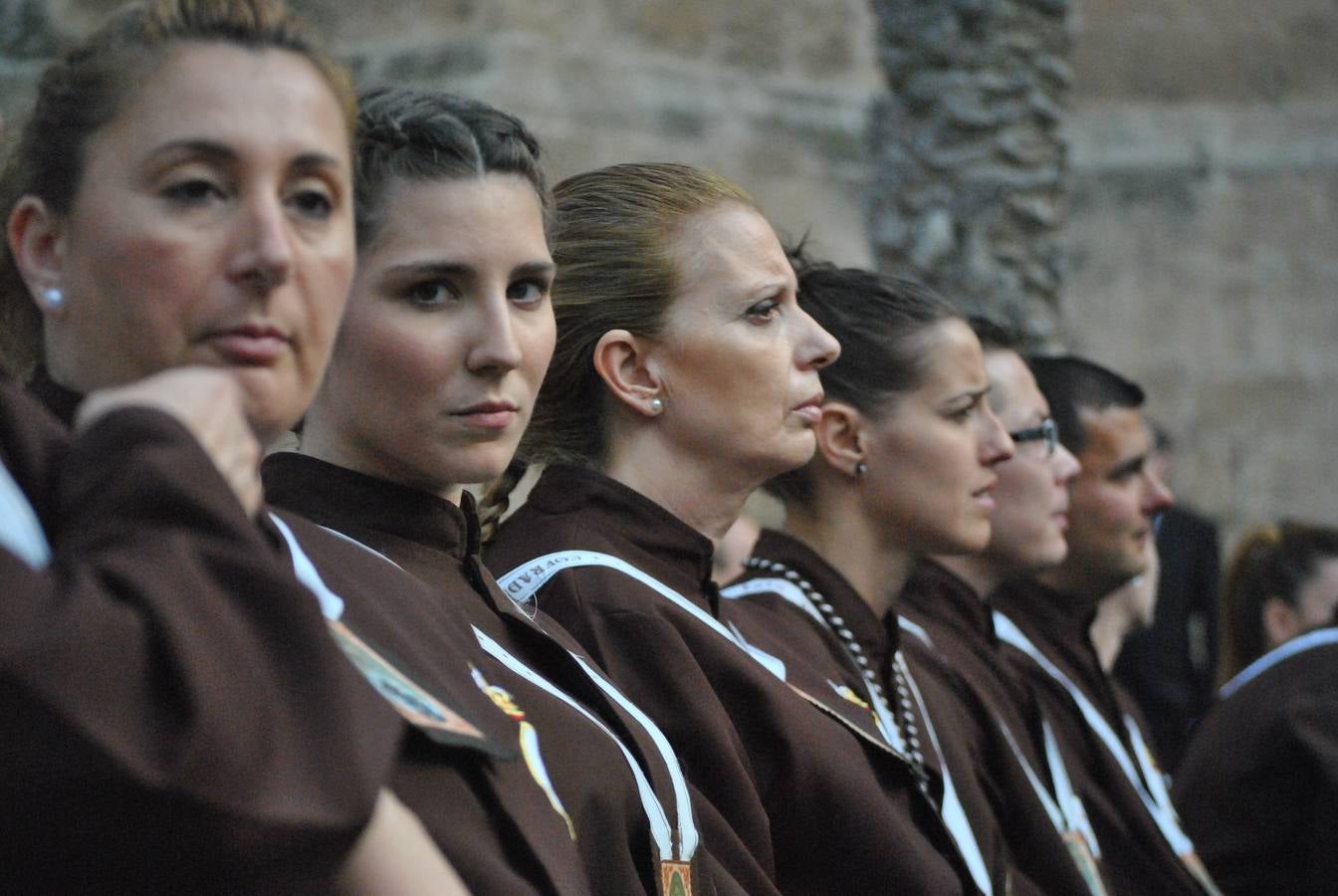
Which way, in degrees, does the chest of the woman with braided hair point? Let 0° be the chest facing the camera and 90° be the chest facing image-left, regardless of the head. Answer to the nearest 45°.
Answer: approximately 315°

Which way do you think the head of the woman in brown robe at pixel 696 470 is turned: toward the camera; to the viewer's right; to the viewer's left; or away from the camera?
to the viewer's right

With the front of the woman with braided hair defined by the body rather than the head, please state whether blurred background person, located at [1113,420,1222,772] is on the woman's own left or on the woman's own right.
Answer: on the woman's own left

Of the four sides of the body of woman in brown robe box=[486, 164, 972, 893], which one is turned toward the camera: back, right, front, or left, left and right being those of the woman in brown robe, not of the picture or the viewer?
right

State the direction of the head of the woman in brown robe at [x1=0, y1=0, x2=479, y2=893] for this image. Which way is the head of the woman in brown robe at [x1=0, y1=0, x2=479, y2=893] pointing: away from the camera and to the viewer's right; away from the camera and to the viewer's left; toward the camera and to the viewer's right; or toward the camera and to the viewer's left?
toward the camera and to the viewer's right
